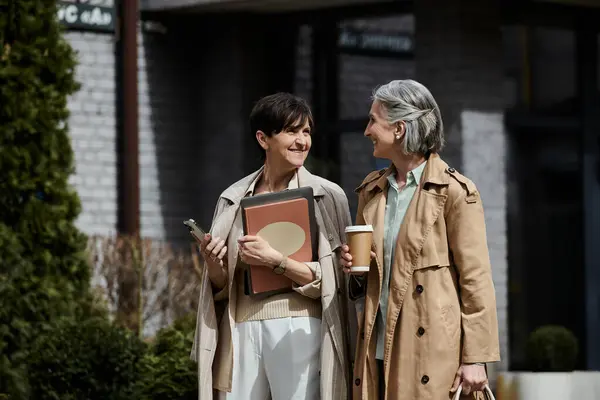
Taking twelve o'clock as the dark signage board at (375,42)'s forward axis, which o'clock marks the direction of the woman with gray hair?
The woman with gray hair is roughly at 12 o'clock from the dark signage board.

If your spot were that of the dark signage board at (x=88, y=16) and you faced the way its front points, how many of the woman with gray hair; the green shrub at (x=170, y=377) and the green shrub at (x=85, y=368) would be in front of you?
3

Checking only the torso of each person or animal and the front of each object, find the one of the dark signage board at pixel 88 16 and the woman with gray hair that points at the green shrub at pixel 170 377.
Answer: the dark signage board

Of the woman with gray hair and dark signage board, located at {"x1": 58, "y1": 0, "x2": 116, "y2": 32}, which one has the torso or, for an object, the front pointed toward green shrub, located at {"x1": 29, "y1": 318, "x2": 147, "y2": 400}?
the dark signage board

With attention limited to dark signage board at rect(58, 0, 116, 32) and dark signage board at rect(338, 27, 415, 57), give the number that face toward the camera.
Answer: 2

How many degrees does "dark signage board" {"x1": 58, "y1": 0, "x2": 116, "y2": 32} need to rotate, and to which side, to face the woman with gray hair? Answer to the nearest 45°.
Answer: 0° — it already faces them

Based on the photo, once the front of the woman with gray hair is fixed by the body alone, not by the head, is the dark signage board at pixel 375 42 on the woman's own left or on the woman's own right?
on the woman's own right

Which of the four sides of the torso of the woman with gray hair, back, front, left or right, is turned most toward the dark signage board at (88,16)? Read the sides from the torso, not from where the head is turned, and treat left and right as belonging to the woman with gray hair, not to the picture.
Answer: right

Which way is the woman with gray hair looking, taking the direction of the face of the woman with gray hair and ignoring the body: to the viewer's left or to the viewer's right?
to the viewer's left

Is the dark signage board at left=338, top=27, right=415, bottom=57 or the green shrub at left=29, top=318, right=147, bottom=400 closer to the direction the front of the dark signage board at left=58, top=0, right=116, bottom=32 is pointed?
the green shrub

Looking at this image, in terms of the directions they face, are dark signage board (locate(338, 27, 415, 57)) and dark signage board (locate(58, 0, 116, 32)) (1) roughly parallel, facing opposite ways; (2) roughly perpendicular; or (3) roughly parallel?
roughly parallel

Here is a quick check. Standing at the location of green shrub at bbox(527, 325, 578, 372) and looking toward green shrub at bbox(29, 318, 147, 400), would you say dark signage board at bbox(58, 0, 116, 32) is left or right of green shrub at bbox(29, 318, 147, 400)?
right

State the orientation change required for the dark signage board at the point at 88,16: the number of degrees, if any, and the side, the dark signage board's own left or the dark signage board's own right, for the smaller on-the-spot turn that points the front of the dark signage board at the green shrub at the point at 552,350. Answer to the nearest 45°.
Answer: approximately 90° to the dark signage board's own left

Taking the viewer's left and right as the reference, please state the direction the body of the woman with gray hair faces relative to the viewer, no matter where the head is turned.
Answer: facing the viewer and to the left of the viewer

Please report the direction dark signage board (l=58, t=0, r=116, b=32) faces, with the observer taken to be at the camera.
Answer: facing the viewer

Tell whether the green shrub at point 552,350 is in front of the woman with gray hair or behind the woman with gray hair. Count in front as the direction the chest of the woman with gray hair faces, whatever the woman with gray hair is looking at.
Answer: behind

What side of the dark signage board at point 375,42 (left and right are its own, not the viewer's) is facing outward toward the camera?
front
